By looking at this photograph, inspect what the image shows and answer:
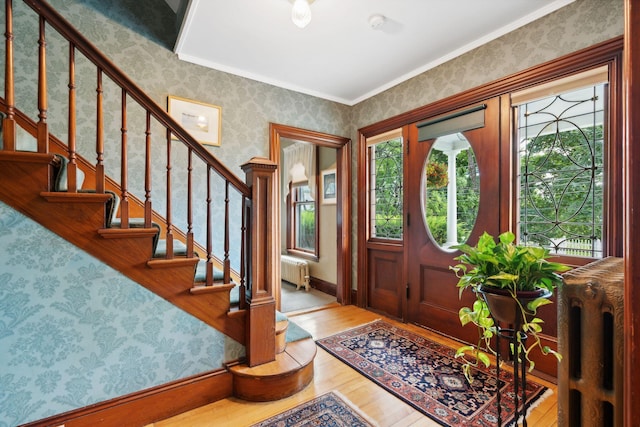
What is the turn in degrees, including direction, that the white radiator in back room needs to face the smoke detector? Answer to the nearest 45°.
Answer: approximately 45° to its left

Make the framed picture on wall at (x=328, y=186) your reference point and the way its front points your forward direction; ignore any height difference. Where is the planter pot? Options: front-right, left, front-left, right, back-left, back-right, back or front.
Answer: front-left

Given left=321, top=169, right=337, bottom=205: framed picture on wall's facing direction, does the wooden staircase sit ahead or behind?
ahead

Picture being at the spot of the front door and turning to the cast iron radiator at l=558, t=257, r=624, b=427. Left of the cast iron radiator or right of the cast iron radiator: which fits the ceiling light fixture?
right

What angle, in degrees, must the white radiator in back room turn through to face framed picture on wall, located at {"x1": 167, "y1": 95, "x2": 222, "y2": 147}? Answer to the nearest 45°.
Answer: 0° — it already faces it

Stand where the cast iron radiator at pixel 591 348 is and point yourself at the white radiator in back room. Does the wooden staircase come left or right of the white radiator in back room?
left

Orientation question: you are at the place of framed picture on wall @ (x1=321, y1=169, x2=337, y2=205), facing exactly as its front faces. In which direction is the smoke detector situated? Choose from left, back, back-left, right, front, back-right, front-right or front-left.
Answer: front-left

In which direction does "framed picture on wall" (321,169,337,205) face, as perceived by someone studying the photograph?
facing the viewer and to the left of the viewer

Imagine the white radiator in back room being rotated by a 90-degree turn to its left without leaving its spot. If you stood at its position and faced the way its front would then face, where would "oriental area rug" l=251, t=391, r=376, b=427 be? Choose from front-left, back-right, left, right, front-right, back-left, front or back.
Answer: front-right

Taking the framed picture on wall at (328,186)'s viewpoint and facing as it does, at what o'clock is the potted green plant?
The potted green plant is roughly at 10 o'clock from the framed picture on wall.

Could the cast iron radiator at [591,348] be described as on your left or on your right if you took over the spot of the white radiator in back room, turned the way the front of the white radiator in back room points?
on your left

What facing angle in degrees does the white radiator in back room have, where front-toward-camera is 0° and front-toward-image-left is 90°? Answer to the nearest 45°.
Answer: approximately 45°

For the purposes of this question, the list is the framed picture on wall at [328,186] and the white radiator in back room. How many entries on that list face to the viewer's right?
0

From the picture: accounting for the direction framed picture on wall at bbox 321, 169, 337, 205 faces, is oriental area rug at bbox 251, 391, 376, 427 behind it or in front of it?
in front
